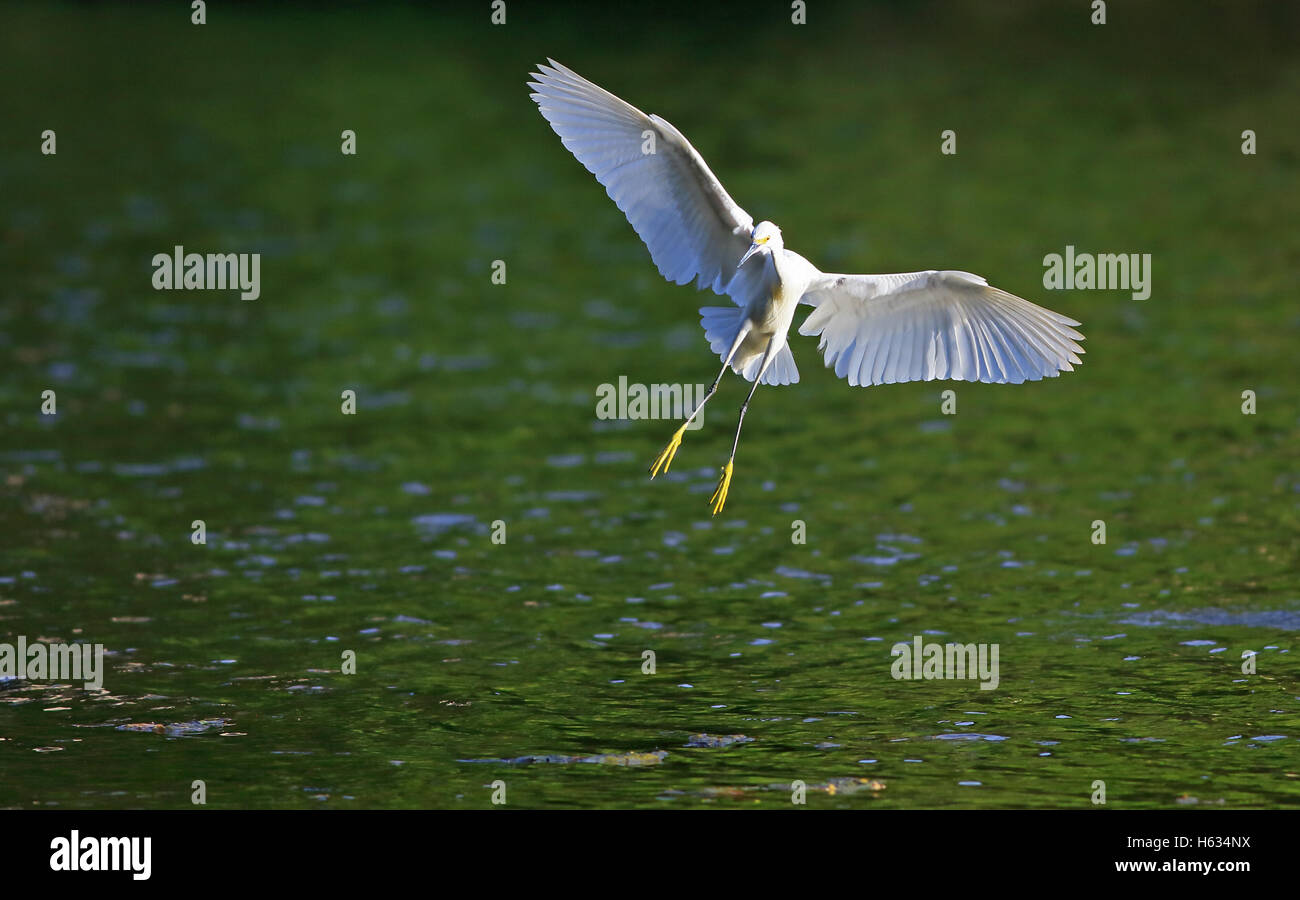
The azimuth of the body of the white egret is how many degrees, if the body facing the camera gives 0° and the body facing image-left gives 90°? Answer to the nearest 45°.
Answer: approximately 0°
